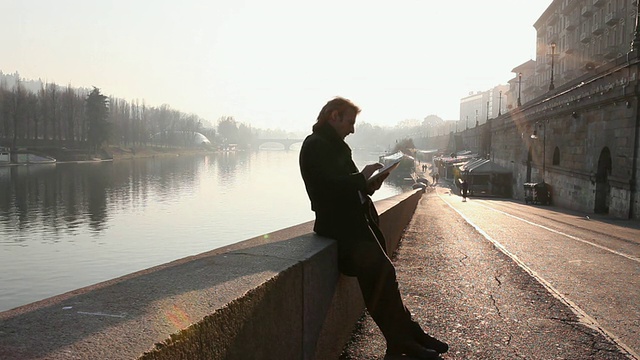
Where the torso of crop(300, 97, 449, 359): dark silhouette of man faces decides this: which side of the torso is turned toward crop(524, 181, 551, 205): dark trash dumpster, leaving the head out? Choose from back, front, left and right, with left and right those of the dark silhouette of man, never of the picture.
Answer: left

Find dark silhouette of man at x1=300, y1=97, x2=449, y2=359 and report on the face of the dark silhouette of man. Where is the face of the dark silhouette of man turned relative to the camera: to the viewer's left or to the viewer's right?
to the viewer's right

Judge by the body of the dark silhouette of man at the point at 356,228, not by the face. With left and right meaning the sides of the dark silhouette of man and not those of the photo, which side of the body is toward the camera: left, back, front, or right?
right
